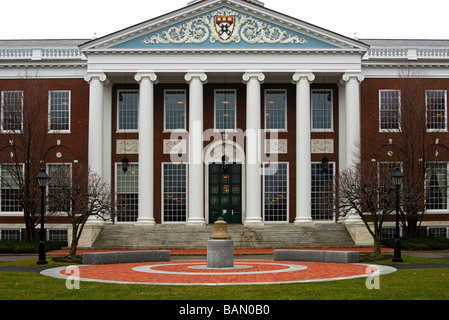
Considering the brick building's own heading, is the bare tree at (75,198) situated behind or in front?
in front

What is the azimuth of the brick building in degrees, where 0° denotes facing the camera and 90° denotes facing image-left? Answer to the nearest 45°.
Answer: approximately 0°

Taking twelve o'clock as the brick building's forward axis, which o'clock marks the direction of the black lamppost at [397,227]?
The black lamppost is roughly at 11 o'clock from the brick building.

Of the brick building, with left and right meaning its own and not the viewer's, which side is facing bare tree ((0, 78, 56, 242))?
right

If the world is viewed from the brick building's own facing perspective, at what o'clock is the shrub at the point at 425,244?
The shrub is roughly at 10 o'clock from the brick building.

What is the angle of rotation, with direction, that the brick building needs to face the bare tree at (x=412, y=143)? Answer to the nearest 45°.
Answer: approximately 90° to its left
